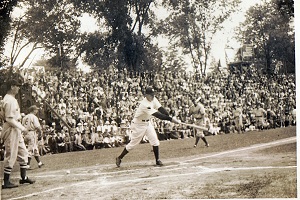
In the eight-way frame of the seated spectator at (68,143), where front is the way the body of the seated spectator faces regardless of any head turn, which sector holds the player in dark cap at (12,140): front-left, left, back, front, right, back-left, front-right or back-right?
front-right

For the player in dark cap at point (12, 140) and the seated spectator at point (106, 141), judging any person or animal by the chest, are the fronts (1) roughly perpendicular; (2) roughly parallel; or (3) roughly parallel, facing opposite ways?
roughly perpendicular

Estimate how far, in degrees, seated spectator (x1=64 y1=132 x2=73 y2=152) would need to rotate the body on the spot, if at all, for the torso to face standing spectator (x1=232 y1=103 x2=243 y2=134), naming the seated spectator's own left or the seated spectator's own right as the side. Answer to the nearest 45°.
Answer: approximately 90° to the seated spectator's own left

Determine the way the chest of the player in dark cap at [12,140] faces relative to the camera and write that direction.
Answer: to the viewer's right

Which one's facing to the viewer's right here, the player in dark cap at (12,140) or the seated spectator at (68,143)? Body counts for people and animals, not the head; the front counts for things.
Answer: the player in dark cap

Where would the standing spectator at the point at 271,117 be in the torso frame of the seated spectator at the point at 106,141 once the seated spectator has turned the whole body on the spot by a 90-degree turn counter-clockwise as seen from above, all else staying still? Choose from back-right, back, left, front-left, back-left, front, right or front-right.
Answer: front

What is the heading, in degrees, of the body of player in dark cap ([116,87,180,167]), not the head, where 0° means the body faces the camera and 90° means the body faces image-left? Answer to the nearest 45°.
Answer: approximately 315°
